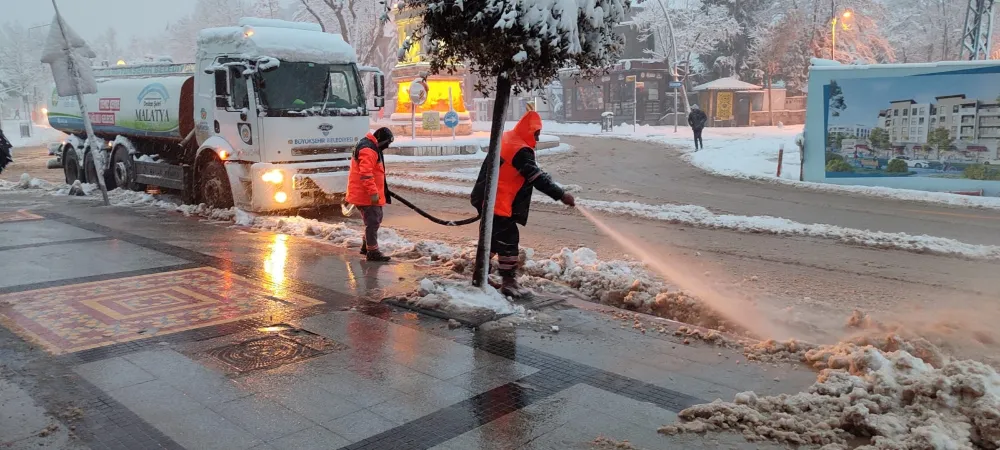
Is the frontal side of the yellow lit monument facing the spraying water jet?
yes

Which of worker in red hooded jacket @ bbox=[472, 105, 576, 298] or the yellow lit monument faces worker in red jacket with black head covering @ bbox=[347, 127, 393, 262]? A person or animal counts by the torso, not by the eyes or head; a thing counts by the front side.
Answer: the yellow lit monument

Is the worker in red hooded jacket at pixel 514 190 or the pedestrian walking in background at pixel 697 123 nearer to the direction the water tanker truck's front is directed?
the worker in red hooded jacket

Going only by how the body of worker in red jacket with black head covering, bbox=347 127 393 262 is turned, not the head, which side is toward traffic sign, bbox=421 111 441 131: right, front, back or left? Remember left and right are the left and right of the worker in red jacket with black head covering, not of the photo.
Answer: left

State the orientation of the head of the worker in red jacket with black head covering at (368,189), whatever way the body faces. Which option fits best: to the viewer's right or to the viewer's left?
to the viewer's right

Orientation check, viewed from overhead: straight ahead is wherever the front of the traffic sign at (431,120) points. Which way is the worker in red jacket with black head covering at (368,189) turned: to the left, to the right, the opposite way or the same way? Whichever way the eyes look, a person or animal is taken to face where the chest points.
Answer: to the left

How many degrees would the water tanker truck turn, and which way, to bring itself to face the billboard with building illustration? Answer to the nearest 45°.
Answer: approximately 45° to its left

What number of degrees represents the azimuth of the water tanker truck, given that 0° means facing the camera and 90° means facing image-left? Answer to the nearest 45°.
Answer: approximately 315°

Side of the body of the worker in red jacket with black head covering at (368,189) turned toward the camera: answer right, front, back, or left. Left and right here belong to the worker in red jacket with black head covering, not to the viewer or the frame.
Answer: right

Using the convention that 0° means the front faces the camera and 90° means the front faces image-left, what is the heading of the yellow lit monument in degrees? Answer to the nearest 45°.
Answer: approximately 0°

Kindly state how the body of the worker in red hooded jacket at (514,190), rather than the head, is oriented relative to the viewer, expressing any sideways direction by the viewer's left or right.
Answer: facing to the right of the viewer

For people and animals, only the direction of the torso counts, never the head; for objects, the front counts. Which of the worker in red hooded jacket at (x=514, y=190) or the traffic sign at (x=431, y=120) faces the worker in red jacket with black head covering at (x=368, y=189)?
the traffic sign
